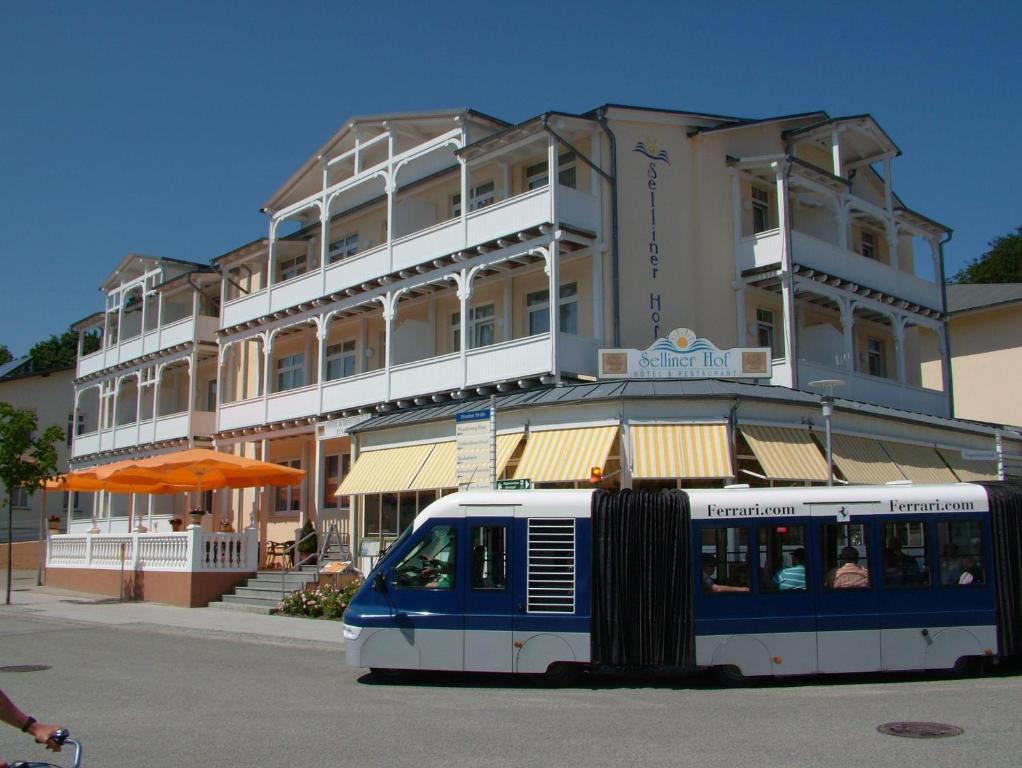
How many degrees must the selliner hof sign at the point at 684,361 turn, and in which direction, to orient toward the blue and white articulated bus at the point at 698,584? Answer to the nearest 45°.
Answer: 0° — it already faces it

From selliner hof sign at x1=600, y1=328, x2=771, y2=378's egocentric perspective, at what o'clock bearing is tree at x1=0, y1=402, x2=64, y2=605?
The tree is roughly at 3 o'clock from the selliner hof sign.

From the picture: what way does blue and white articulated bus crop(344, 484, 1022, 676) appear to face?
to the viewer's left

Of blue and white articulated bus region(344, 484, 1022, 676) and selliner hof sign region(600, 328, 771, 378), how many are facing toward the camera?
1

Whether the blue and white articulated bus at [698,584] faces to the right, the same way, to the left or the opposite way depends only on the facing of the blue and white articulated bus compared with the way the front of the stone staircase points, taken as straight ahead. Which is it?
to the right

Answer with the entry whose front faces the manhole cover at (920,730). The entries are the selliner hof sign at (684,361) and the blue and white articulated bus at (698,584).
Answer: the selliner hof sign

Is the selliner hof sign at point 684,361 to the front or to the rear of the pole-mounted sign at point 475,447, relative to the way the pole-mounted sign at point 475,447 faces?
to the rear

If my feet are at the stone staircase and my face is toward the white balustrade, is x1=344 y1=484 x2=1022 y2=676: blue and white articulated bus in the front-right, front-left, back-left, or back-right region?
back-left

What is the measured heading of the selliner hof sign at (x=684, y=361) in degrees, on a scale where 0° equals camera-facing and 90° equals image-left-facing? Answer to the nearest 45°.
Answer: approximately 0°

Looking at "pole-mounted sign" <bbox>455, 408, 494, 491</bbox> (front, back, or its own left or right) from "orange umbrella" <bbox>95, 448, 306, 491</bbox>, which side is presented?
right

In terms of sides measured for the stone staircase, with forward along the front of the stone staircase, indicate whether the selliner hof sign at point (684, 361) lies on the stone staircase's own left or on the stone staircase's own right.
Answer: on the stone staircase's own left
